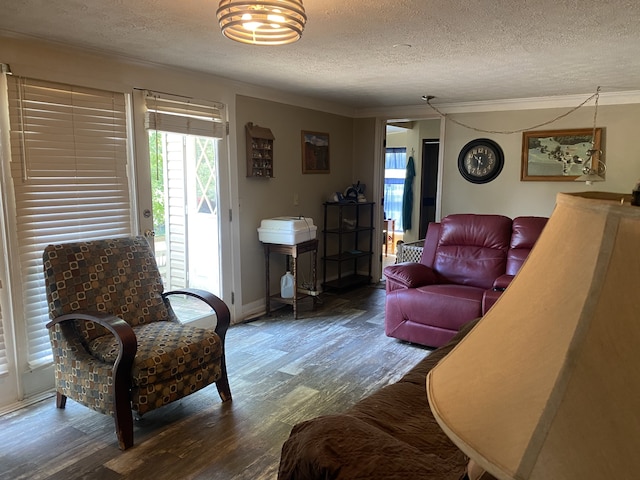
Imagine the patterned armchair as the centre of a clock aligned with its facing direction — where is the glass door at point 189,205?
The glass door is roughly at 8 o'clock from the patterned armchair.

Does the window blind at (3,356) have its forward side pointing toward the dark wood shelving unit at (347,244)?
no

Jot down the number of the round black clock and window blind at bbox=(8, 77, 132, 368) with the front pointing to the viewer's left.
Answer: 0

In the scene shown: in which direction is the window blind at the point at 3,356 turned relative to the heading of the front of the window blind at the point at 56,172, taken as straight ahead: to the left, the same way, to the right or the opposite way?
the same way

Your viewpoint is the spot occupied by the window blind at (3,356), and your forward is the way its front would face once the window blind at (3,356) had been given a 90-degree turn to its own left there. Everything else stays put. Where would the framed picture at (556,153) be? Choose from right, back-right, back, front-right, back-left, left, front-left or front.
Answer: front-right

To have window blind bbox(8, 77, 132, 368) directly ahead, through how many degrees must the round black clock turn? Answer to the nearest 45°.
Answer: approximately 45° to its right

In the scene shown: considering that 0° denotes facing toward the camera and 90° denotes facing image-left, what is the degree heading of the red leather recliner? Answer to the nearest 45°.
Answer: approximately 45°

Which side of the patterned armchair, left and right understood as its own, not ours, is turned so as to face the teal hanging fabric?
left

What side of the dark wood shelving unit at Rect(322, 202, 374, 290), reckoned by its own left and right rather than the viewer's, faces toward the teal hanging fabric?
left

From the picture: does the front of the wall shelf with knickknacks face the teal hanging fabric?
no

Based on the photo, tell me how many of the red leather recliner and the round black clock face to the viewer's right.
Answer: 0

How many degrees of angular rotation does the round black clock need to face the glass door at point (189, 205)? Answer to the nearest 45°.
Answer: approximately 45° to its right

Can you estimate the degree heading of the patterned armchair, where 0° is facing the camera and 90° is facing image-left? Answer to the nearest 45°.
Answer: approximately 315°

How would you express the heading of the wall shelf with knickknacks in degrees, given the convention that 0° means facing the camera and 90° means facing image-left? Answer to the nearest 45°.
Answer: approximately 315°

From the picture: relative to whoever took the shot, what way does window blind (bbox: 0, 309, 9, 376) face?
facing the viewer and to the right of the viewer

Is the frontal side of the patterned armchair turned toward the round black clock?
no

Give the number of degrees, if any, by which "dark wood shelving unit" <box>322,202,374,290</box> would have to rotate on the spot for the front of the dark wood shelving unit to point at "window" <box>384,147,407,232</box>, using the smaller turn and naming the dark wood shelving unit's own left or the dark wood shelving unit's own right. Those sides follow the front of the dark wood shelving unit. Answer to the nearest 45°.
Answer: approximately 135° to the dark wood shelving unit's own left

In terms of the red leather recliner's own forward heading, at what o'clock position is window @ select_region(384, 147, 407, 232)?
The window is roughly at 4 o'clock from the red leather recliner.
